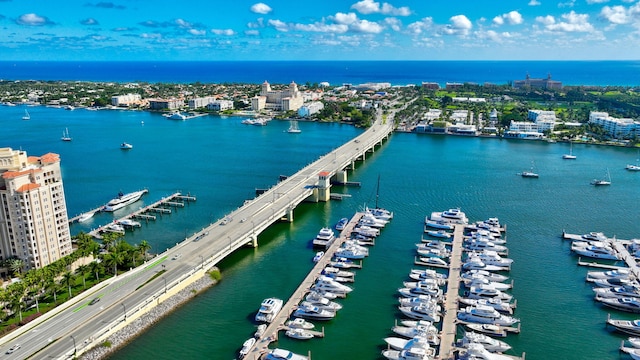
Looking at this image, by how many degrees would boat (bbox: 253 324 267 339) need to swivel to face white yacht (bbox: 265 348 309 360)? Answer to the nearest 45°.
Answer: approximately 135° to its right

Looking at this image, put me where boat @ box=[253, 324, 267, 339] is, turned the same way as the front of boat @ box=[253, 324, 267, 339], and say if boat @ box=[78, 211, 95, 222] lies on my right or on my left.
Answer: on my left

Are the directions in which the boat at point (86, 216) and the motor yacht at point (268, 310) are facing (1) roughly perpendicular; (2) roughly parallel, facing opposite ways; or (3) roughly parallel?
roughly parallel

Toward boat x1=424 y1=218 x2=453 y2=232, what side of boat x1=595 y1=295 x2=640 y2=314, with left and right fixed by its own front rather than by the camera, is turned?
front

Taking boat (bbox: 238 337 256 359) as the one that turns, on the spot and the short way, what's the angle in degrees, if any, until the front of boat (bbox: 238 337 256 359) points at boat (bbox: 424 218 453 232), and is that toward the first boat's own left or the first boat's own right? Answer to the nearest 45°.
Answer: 0° — it already faces it

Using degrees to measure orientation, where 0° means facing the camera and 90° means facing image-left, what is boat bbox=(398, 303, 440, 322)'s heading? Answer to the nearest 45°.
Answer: approximately 90°

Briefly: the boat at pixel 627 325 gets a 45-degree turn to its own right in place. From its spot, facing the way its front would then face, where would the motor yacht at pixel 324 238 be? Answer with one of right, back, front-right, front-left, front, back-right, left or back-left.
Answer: front-left

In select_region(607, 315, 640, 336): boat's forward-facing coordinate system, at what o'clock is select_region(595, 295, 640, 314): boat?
select_region(595, 295, 640, 314): boat is roughly at 3 o'clock from select_region(607, 315, 640, 336): boat.

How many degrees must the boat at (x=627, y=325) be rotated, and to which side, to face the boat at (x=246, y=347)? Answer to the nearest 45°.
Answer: approximately 45° to its left

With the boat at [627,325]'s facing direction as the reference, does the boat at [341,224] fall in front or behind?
in front

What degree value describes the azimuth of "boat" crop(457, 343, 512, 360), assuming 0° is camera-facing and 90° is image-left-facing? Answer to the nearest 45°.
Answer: approximately 270°

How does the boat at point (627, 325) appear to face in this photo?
to the viewer's left

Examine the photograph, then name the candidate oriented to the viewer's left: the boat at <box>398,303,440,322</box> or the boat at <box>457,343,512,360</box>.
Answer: the boat at <box>398,303,440,322</box>

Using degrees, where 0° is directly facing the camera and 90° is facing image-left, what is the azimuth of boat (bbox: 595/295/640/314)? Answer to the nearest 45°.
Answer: approximately 90°

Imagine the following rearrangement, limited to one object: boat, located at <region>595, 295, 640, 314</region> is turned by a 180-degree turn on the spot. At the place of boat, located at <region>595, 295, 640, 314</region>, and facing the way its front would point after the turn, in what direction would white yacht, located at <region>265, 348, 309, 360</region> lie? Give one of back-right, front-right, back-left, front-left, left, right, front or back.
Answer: back-right

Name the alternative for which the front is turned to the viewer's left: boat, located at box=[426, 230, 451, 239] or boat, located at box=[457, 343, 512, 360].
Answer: boat, located at box=[426, 230, 451, 239]
